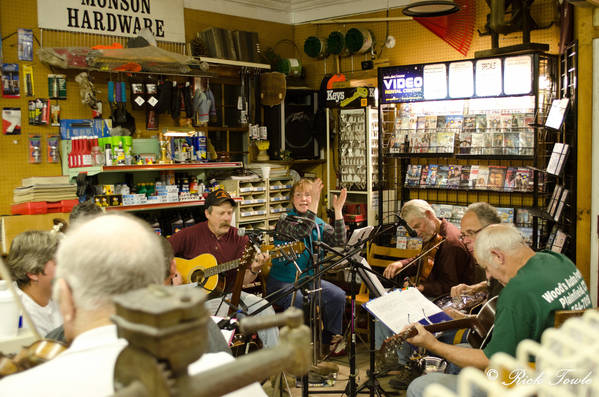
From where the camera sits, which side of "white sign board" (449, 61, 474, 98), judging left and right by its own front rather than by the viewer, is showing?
front

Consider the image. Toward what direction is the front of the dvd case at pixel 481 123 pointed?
toward the camera

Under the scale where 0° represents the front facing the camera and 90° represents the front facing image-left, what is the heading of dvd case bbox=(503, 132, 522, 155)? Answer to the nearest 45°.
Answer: approximately 0°

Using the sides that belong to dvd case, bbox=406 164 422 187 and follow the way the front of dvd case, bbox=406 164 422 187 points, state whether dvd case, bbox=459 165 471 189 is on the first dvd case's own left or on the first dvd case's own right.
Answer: on the first dvd case's own left

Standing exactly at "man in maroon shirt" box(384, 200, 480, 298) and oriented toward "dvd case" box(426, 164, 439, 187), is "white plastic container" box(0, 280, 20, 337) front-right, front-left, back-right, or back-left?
back-left

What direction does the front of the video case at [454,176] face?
toward the camera

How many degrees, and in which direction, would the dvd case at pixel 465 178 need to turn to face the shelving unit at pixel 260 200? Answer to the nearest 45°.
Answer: approximately 90° to its right

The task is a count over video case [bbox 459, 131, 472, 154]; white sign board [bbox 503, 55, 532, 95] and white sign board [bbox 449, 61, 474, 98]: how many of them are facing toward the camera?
3

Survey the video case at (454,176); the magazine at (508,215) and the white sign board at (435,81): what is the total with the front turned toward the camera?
3

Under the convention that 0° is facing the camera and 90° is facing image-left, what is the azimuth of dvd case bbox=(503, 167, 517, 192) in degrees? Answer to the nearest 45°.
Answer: approximately 0°

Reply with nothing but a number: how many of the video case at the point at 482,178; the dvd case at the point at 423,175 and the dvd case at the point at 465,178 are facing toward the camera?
3

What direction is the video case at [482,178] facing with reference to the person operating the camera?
facing the viewer

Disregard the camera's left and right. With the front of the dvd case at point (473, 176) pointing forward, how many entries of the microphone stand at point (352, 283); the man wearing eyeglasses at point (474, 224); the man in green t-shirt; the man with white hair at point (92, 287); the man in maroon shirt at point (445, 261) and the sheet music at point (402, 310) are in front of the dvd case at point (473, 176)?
6

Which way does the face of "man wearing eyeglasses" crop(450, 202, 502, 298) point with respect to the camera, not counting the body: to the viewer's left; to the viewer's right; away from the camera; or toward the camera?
to the viewer's left

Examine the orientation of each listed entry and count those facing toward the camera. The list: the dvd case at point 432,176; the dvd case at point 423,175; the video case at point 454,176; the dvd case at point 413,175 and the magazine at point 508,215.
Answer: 5
